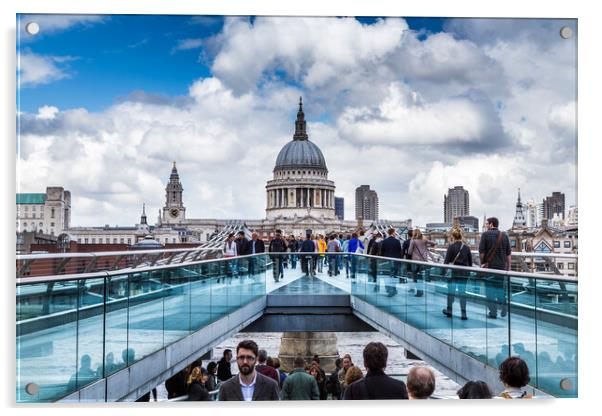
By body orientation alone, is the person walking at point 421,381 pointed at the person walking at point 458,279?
yes

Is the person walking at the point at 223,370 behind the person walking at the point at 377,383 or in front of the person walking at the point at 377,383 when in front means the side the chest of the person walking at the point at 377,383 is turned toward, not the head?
in front

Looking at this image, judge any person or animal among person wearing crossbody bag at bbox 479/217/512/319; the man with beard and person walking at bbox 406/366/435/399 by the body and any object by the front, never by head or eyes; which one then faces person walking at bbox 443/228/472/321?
person walking at bbox 406/366/435/399

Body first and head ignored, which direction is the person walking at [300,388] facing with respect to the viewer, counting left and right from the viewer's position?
facing away from the viewer

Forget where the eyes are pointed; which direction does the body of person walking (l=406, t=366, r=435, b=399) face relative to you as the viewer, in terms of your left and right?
facing away from the viewer

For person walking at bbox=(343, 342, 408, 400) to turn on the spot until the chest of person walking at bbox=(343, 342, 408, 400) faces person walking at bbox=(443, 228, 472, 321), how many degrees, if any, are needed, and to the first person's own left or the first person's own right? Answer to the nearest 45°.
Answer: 0° — they already face them

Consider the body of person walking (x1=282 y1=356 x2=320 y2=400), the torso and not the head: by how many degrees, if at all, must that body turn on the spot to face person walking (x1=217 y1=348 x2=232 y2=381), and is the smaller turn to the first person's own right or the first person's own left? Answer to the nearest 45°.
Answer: approximately 45° to the first person's own left

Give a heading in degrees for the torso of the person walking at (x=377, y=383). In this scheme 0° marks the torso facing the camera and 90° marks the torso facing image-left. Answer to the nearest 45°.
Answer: approximately 180°
